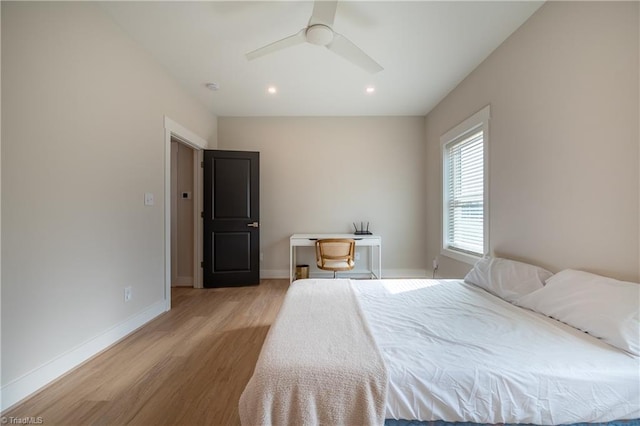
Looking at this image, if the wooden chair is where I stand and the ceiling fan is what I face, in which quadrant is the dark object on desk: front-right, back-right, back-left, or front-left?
back-left

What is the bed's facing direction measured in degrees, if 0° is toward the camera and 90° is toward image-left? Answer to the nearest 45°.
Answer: approximately 90°

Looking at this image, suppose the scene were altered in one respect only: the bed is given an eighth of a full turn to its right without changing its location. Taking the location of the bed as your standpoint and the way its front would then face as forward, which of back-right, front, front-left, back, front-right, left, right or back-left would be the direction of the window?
front-right

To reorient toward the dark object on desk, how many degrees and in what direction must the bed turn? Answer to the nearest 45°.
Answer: approximately 90° to its right

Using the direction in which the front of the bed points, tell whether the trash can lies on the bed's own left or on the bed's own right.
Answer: on the bed's own right

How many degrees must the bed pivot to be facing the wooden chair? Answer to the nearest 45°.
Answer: approximately 45° to its right

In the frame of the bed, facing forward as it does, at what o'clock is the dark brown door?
The dark brown door is roughly at 1 o'clock from the bed.

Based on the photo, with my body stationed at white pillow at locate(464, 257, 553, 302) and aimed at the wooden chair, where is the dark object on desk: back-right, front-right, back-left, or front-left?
front-right

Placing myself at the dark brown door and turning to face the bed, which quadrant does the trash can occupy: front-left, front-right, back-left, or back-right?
front-left
